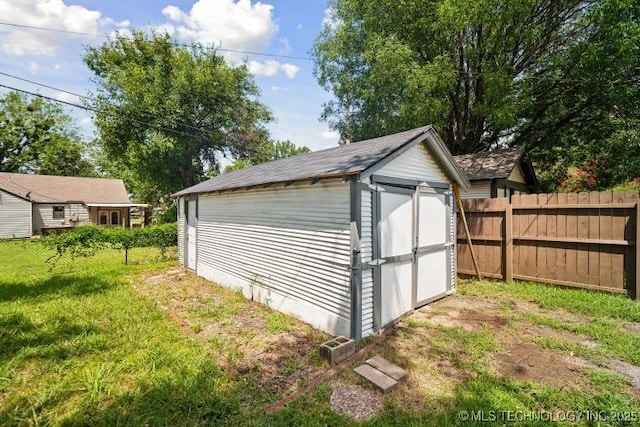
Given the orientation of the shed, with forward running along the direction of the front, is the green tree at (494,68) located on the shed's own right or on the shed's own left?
on the shed's own left

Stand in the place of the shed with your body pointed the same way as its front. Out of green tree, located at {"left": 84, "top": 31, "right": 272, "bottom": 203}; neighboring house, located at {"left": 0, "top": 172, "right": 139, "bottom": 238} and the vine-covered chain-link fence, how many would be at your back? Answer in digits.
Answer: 3

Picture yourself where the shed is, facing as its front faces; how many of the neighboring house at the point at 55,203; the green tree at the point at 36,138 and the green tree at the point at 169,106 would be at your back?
3

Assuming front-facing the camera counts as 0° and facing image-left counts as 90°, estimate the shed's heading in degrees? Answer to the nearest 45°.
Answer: approximately 315°

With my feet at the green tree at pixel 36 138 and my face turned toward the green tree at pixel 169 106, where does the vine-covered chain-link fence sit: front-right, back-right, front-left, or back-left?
front-right

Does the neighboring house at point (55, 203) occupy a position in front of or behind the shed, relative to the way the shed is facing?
behind

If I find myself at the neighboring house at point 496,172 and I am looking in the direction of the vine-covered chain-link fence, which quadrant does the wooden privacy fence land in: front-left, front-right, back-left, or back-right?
front-left

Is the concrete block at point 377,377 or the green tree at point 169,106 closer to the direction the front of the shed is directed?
the concrete block

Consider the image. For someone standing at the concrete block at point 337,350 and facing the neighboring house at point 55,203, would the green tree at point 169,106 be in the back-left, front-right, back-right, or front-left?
front-right

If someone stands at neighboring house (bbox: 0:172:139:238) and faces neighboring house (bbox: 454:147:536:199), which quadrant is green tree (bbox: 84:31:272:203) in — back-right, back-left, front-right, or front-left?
front-left

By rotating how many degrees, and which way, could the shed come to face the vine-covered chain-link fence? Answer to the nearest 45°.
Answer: approximately 180°

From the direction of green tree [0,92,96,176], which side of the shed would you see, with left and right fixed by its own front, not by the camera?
back

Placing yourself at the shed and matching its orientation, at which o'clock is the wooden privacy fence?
The wooden privacy fence is roughly at 10 o'clock from the shed.

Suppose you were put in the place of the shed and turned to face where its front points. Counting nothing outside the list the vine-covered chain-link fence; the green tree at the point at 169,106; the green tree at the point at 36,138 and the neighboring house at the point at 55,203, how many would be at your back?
4

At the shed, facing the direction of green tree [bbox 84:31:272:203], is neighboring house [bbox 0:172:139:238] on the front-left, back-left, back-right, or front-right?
front-left

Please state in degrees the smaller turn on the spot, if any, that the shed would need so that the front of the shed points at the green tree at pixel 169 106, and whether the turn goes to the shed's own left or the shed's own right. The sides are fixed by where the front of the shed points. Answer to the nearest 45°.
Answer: approximately 180°

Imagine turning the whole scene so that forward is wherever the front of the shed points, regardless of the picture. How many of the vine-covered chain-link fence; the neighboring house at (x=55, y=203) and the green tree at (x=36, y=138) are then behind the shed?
3

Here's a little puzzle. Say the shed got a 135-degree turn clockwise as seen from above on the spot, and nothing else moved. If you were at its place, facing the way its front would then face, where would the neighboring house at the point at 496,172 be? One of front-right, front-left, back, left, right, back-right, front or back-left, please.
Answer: back-right

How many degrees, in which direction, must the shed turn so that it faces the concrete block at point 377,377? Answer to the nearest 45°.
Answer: approximately 45° to its right
